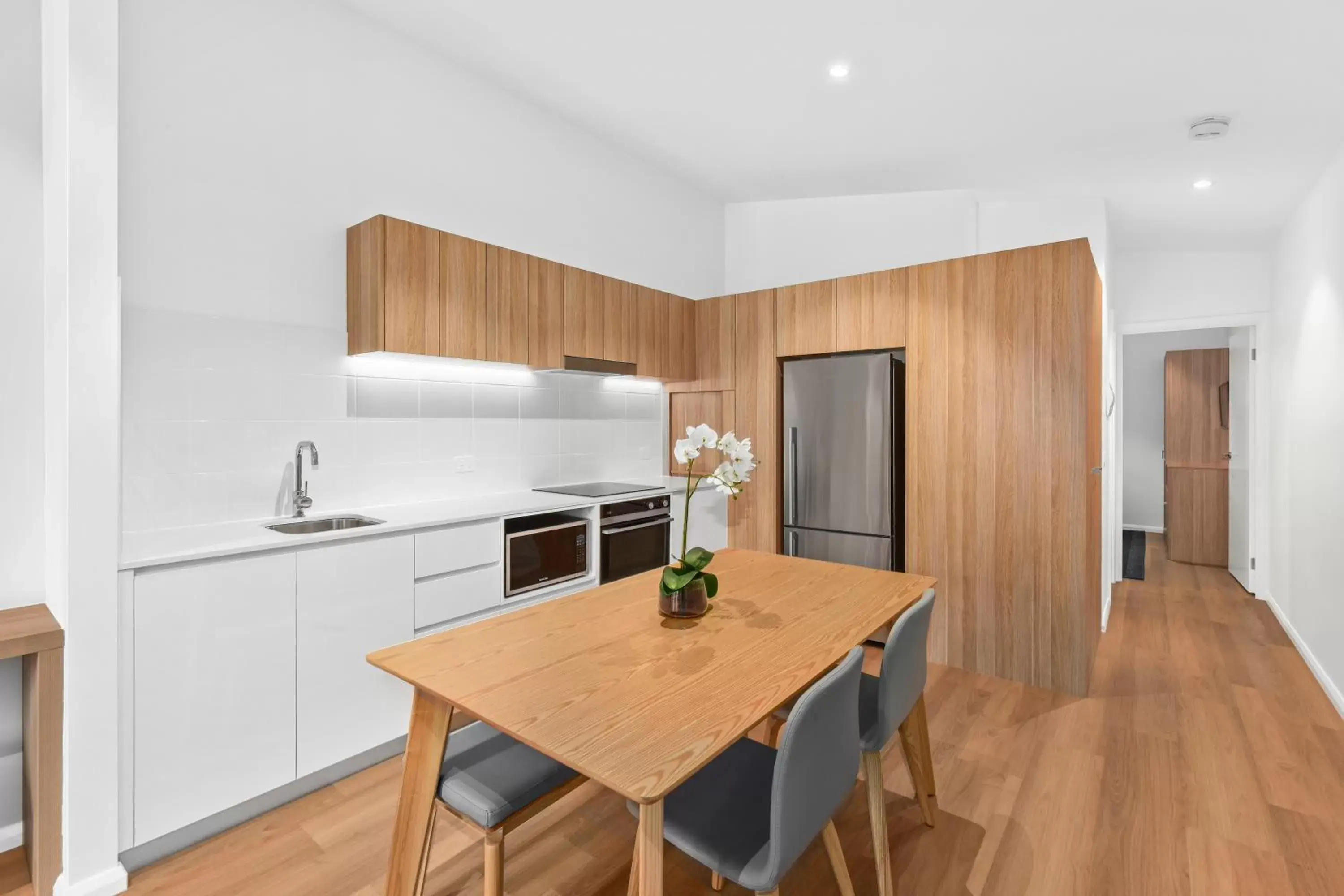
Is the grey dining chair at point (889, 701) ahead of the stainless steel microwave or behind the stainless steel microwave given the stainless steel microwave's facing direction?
ahead

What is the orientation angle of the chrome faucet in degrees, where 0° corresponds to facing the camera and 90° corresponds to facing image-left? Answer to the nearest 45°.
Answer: approximately 315°

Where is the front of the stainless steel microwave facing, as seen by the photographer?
facing the viewer and to the right of the viewer

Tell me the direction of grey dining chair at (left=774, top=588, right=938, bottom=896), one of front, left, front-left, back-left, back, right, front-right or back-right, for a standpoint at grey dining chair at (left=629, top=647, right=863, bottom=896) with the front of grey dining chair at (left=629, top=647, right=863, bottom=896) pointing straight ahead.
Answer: right

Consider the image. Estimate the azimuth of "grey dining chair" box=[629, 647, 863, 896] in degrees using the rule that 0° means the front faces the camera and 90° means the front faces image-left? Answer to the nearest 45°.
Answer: approximately 135°

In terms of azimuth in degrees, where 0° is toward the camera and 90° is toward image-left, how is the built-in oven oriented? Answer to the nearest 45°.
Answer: approximately 315°

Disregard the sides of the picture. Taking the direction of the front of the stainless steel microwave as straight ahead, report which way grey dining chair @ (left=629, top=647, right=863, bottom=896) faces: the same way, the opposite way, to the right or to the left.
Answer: the opposite way

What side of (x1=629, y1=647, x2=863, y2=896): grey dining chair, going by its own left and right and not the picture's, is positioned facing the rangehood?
front

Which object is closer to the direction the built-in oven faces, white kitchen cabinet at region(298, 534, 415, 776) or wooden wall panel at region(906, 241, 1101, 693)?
the wooden wall panel

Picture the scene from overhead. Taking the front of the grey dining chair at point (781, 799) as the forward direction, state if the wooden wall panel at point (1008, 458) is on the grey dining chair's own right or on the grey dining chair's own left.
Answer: on the grey dining chair's own right

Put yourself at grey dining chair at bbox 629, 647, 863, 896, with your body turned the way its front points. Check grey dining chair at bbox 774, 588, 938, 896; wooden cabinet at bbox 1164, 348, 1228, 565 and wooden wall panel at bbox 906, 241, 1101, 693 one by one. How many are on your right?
3

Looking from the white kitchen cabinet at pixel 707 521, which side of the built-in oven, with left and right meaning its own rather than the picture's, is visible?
left

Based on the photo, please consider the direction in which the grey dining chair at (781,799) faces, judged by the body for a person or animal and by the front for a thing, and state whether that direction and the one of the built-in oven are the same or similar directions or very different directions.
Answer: very different directions

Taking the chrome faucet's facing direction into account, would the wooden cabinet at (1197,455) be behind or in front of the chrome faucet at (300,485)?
in front

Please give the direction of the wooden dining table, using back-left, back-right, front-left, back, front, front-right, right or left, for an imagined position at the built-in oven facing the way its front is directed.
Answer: front-right
